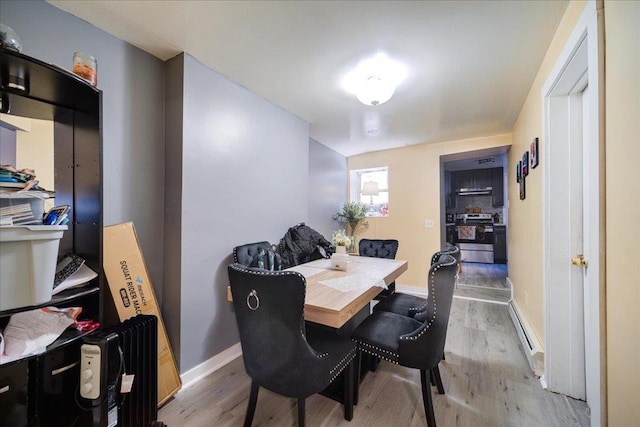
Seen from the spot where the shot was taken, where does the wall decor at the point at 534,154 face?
facing to the left of the viewer

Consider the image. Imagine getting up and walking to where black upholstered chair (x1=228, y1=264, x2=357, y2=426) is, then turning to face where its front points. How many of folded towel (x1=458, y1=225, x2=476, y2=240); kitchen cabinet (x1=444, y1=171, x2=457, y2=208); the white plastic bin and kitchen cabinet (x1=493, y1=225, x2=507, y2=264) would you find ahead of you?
3

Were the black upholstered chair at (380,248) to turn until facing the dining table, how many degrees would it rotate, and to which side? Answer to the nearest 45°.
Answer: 0° — it already faces it

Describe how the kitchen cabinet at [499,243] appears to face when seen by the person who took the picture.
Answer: facing the viewer

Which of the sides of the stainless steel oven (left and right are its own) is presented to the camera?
front

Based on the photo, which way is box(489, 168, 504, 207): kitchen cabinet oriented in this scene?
toward the camera

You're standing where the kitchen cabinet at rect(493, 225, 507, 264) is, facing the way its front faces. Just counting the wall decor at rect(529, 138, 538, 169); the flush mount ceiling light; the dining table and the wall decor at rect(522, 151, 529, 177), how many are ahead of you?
4

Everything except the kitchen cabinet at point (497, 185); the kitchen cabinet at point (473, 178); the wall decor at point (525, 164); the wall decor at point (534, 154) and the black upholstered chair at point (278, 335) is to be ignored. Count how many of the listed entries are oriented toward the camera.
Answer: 2

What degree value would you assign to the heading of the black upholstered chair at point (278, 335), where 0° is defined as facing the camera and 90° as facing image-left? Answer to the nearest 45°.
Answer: approximately 225°

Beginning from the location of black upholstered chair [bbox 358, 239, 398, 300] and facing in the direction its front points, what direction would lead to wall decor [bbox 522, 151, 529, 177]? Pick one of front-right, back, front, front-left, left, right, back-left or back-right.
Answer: left

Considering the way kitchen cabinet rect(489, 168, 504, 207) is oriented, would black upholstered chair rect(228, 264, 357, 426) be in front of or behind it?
in front

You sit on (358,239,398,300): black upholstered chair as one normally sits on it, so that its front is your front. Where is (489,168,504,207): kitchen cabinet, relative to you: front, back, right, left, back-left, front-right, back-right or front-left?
back-left

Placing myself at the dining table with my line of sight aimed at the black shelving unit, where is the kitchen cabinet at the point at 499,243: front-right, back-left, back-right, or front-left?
back-right
